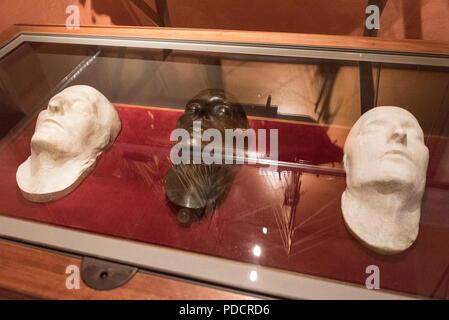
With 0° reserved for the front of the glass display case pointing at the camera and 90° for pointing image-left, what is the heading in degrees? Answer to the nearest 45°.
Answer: approximately 0°
